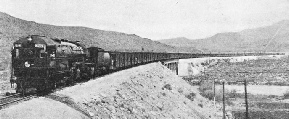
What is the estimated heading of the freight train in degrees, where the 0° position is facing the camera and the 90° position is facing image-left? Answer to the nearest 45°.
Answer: approximately 45°
